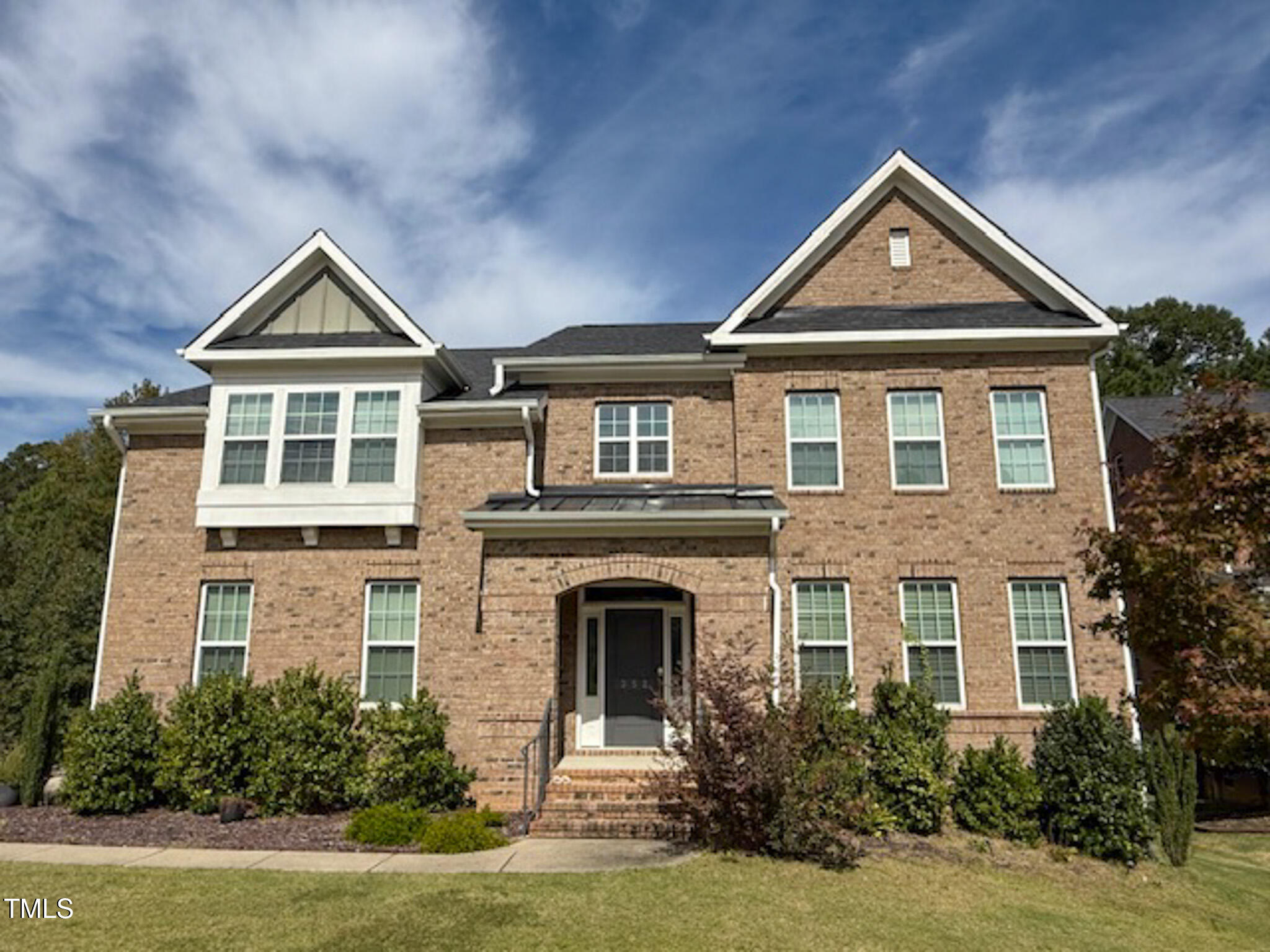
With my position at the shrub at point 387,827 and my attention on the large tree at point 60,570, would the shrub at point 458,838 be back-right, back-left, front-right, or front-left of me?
back-right

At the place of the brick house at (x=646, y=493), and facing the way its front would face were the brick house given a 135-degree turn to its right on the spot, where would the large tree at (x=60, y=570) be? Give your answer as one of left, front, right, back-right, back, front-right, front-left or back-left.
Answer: front

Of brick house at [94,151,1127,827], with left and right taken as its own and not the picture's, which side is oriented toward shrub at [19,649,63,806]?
right

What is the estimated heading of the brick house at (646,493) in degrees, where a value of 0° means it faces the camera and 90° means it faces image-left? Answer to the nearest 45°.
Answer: approximately 0°
